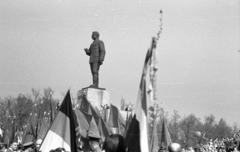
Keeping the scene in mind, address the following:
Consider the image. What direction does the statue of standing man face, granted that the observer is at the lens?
facing the viewer and to the left of the viewer

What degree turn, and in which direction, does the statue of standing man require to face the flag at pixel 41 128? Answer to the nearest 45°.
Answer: approximately 45° to its left

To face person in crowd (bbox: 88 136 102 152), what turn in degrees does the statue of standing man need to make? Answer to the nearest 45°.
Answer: approximately 45° to its left

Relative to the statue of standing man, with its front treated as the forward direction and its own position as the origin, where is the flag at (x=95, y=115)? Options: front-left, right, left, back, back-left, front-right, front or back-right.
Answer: front-left

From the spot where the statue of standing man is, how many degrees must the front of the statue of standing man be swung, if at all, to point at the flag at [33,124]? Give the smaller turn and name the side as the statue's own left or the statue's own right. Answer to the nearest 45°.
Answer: approximately 45° to the statue's own left

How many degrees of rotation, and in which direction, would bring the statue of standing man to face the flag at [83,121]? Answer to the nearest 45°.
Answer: approximately 45° to its left

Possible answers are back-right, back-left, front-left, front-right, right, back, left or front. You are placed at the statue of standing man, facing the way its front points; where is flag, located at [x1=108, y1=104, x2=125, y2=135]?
front-left

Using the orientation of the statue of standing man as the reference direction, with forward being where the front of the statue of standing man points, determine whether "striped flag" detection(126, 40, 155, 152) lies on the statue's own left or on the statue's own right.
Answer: on the statue's own left

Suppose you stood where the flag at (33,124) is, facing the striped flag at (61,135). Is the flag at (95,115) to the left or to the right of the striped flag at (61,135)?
left
